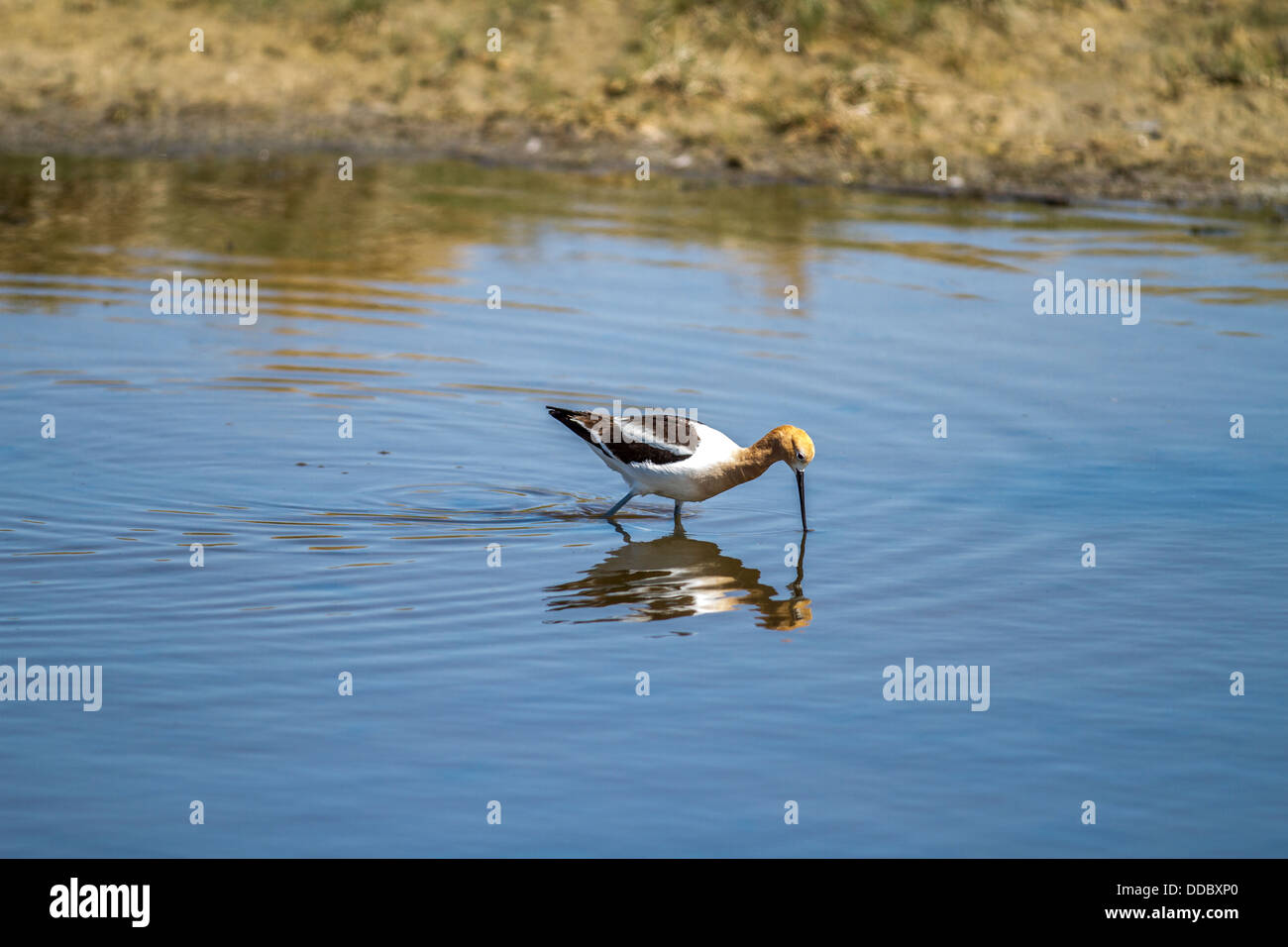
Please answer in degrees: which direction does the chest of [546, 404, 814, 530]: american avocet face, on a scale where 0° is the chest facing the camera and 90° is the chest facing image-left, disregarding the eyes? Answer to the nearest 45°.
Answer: approximately 270°
